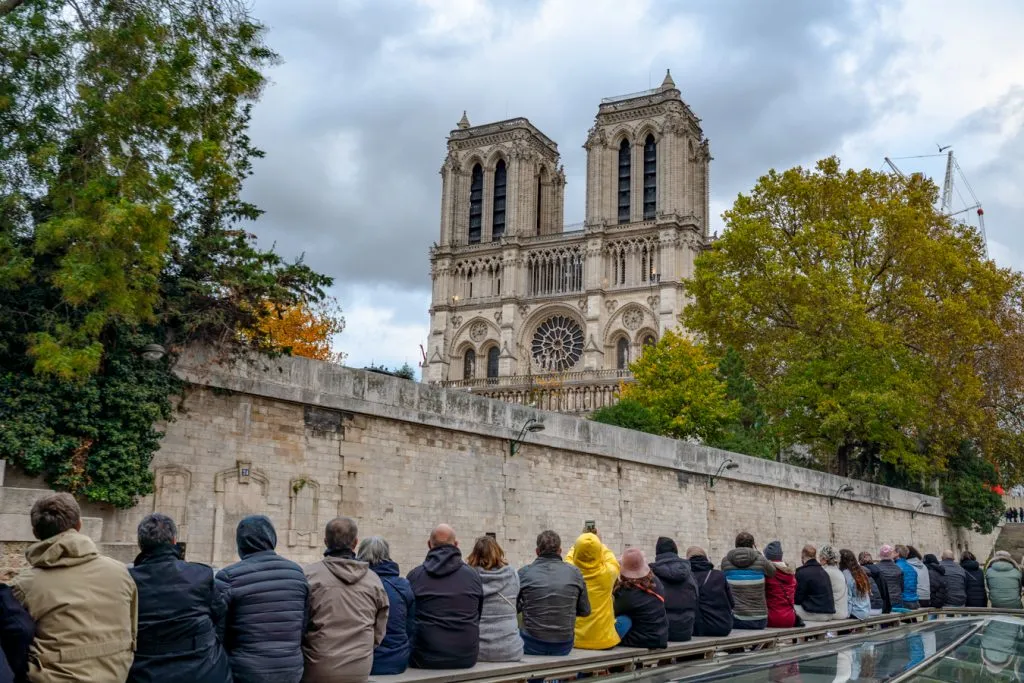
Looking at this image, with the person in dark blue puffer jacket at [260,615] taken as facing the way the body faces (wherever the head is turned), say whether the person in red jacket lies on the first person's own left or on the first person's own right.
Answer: on the first person's own right

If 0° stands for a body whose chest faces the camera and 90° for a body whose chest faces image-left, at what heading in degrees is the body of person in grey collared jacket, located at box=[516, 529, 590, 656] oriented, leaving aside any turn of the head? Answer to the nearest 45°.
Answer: approximately 180°

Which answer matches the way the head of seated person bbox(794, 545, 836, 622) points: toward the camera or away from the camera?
away from the camera

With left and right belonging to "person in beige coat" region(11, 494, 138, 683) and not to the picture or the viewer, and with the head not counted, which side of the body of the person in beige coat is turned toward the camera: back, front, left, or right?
back

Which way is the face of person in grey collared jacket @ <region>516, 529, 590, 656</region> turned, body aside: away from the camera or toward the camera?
away from the camera

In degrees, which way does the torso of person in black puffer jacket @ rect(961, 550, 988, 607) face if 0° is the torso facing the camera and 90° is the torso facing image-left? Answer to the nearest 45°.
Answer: approximately 135°

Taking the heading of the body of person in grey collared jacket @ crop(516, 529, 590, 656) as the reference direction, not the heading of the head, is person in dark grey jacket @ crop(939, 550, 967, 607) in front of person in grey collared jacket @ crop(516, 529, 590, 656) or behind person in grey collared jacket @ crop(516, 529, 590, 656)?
in front

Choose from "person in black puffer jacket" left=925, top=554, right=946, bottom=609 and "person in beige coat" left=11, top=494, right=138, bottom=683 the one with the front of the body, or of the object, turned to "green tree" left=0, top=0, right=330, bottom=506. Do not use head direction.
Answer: the person in beige coat

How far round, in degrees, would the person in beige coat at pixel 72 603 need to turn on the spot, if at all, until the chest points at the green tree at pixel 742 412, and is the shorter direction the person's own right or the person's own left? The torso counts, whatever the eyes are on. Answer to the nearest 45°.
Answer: approximately 45° to the person's own right

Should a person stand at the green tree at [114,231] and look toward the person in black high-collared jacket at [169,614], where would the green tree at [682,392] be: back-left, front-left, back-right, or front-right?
back-left

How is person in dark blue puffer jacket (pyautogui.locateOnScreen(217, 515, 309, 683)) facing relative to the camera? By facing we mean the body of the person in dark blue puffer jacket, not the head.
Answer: away from the camera

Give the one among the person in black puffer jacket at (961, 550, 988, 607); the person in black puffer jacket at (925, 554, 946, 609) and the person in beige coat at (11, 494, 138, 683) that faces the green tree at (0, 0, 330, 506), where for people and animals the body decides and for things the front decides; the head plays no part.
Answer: the person in beige coat

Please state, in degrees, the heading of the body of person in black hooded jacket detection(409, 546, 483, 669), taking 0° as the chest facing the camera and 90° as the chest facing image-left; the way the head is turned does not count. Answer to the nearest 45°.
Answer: approximately 180°

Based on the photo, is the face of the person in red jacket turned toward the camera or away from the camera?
away from the camera

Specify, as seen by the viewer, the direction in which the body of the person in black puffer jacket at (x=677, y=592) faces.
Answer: away from the camera
